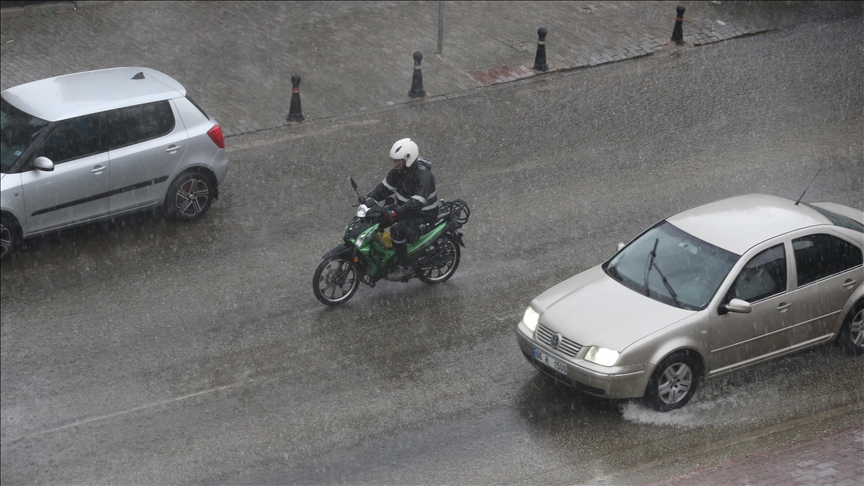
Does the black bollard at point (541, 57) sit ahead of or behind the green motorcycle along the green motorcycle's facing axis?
behind

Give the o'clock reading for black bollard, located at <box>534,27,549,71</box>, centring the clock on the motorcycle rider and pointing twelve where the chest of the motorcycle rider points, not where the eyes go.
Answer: The black bollard is roughly at 5 o'clock from the motorcycle rider.

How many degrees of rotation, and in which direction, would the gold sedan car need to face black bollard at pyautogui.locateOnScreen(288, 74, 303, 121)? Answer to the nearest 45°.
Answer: approximately 90° to its right

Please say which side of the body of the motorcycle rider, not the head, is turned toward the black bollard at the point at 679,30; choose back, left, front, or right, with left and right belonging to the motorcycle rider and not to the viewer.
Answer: back

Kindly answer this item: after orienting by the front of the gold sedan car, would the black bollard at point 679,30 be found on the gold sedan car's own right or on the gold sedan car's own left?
on the gold sedan car's own right

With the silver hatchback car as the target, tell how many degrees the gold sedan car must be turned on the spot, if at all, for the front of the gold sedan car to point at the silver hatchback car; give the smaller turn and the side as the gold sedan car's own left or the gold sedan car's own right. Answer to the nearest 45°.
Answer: approximately 45° to the gold sedan car's own right

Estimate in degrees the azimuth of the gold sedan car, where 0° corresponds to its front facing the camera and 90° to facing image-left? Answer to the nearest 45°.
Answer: approximately 45°

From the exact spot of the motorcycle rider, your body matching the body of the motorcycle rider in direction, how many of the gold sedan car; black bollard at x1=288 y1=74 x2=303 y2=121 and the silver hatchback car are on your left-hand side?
1

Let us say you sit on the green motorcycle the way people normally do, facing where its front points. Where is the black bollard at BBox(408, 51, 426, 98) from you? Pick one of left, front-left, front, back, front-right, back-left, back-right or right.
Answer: back-right

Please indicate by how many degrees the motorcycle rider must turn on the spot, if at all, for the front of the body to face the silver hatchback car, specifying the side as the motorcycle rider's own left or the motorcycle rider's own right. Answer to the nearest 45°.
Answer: approximately 45° to the motorcycle rider's own right
